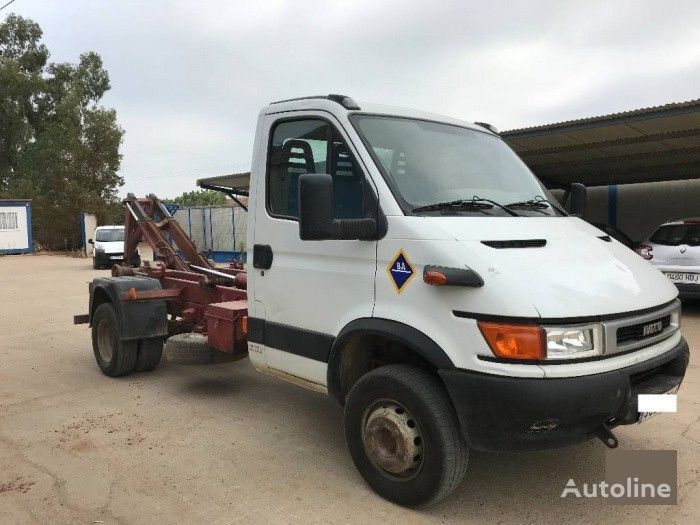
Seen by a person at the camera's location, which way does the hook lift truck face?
facing the viewer and to the right of the viewer

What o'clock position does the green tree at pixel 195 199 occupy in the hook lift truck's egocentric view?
The green tree is roughly at 7 o'clock from the hook lift truck.

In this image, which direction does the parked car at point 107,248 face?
toward the camera

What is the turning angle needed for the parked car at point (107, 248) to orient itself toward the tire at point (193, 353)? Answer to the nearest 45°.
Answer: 0° — it already faces it

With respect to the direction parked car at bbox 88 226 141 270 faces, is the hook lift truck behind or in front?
in front

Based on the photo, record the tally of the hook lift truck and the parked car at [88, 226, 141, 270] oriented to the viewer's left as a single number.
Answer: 0

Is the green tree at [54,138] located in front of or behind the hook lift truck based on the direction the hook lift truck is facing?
behind

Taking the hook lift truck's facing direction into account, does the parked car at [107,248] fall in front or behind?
behind

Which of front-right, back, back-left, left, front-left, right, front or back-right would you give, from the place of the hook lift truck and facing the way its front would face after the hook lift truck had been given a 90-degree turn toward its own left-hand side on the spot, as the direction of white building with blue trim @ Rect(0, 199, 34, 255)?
left

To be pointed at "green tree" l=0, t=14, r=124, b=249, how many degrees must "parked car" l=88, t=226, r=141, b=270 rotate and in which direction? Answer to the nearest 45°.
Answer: approximately 180°

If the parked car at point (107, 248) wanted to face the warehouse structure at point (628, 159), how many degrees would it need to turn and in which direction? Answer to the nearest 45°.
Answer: approximately 45° to its left

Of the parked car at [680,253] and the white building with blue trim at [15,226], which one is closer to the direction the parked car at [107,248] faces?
the parked car

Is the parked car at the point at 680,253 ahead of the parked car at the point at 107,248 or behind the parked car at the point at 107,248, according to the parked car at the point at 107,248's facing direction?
ahead
